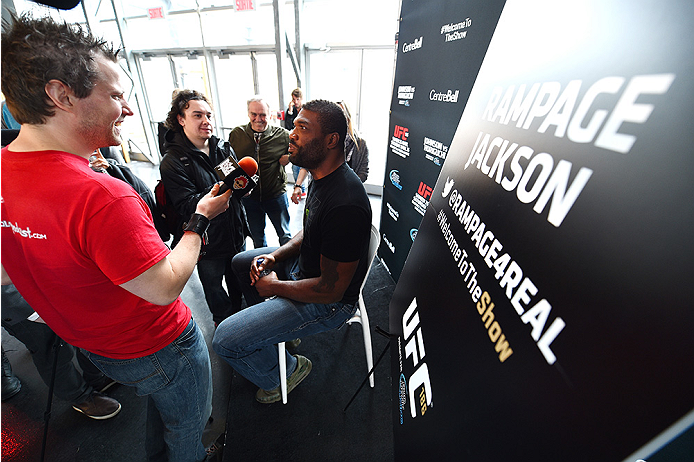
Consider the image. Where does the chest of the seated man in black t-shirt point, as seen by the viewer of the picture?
to the viewer's left

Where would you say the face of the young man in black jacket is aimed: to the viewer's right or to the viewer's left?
to the viewer's right

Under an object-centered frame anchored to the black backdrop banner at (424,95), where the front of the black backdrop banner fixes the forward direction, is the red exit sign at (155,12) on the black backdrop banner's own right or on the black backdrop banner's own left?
on the black backdrop banner's own right

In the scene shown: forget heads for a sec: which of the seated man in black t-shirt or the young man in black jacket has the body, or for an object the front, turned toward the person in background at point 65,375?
the seated man in black t-shirt

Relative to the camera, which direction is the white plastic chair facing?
to the viewer's left

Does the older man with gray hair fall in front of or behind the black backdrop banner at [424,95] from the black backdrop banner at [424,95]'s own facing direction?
in front

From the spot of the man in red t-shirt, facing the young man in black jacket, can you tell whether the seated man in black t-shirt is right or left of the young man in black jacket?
right

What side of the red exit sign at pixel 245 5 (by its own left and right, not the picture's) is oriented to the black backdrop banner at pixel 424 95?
front

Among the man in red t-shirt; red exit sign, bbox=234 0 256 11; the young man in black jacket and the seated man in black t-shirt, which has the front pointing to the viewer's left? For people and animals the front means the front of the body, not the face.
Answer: the seated man in black t-shirt

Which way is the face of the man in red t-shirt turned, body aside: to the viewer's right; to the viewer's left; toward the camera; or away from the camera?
to the viewer's right

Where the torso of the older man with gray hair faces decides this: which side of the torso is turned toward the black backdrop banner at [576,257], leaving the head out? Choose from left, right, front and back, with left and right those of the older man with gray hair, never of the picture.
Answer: front
